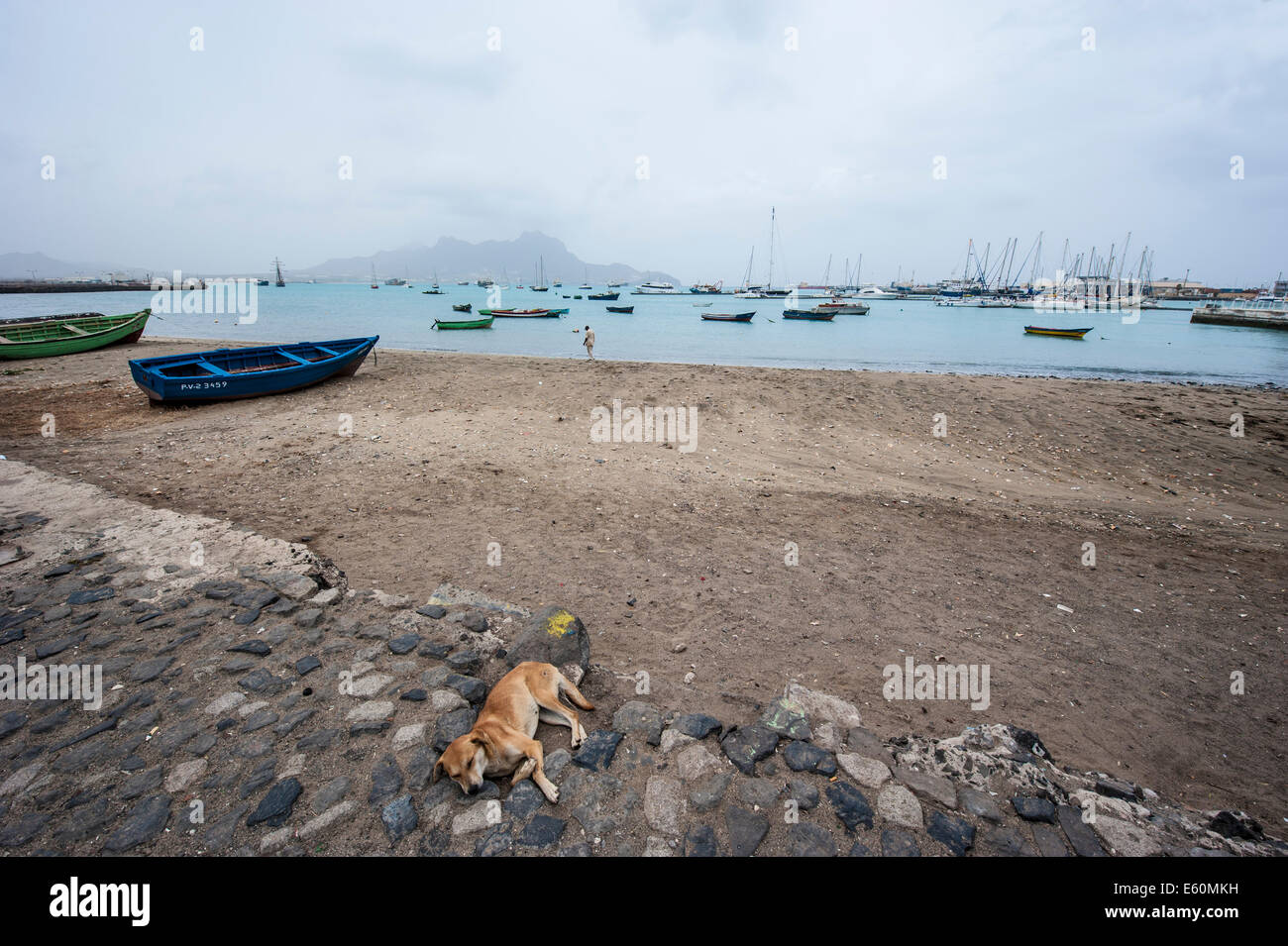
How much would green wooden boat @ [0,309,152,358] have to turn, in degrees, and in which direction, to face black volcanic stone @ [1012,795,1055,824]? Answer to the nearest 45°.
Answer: approximately 90° to its right

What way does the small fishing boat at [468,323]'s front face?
to the viewer's right

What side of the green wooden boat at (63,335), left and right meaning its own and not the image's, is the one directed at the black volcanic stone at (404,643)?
right

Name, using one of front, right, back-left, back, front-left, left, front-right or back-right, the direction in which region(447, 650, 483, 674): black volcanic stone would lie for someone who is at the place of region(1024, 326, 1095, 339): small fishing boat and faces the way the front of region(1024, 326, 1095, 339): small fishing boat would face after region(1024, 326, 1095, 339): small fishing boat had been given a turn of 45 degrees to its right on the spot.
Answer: front-right

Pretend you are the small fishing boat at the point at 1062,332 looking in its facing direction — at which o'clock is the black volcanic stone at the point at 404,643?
The black volcanic stone is roughly at 3 o'clock from the small fishing boat.

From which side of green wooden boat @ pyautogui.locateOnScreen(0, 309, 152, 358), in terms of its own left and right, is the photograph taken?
right

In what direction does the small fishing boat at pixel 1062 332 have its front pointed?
to the viewer's right

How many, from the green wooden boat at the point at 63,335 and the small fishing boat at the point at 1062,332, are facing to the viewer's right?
2
